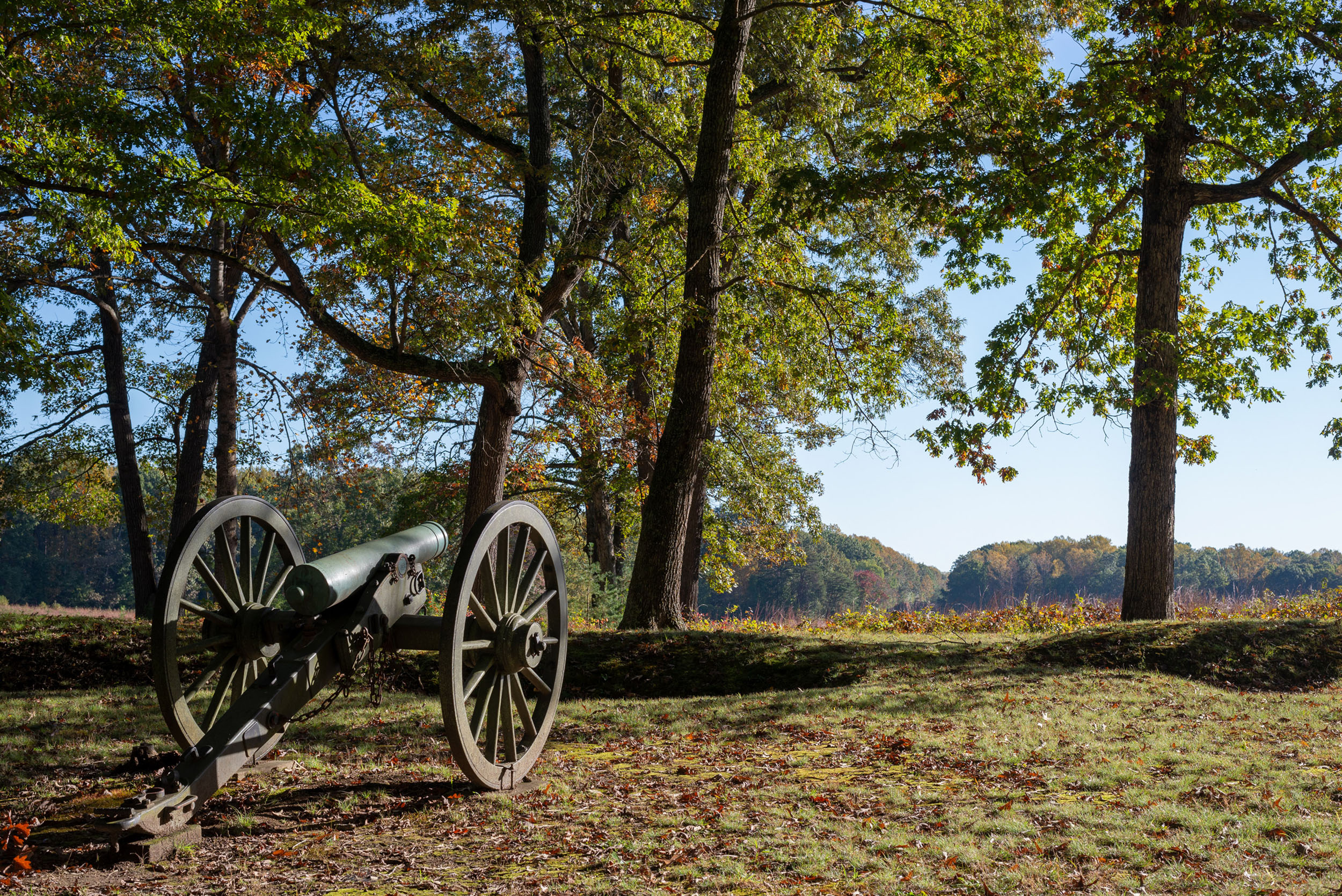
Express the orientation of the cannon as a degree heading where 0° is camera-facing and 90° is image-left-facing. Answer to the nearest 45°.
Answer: approximately 225°

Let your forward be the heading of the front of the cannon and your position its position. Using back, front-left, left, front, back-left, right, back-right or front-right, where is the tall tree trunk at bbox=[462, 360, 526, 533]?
front-left

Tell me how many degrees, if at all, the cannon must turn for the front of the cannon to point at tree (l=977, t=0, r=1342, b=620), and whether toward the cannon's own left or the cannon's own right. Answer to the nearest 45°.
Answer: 0° — it already faces it

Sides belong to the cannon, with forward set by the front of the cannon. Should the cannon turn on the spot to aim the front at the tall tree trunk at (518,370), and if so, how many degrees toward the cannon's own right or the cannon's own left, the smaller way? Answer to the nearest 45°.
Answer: approximately 45° to the cannon's own left

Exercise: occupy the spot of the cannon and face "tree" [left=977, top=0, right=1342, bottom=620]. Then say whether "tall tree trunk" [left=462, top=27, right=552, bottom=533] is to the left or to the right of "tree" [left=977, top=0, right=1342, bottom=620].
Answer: left

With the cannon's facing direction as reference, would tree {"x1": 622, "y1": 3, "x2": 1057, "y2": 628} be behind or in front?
in front

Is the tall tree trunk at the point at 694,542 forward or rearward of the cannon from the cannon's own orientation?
forward

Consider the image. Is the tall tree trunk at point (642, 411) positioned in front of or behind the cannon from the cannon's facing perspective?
in front
